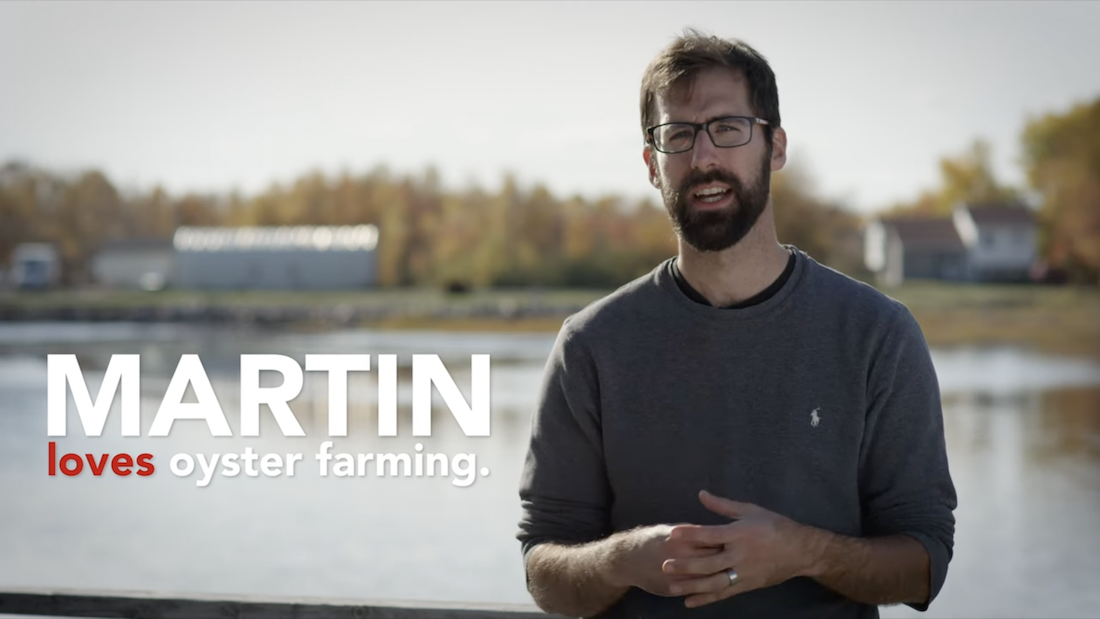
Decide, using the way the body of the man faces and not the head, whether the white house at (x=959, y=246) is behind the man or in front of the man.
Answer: behind

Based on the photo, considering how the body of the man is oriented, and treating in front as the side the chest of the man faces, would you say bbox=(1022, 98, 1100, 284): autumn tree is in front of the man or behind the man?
behind

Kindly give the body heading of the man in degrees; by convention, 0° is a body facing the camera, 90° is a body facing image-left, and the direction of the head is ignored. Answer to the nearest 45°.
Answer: approximately 0°

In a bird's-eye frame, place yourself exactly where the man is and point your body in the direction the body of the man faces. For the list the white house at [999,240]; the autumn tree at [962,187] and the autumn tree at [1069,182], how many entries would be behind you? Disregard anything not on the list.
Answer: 3

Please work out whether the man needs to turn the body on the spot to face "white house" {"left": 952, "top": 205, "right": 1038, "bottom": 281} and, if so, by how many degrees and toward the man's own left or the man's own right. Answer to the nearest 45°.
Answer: approximately 180°

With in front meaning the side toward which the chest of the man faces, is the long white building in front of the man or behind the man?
behind

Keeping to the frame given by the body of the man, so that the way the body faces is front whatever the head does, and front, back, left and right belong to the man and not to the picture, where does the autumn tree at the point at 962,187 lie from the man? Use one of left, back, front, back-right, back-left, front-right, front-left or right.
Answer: back
